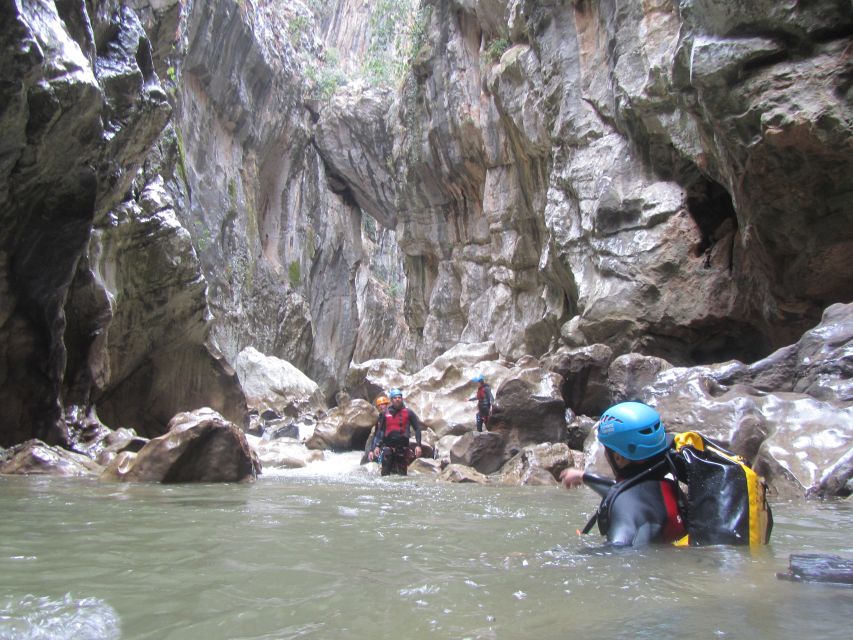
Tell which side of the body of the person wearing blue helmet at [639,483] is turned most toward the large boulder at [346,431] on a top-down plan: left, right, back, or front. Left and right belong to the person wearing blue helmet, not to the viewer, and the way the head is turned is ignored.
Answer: front

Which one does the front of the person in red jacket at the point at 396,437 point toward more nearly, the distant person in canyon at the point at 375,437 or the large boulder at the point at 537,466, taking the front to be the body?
the large boulder

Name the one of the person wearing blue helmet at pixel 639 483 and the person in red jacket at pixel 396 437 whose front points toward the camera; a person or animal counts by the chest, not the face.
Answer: the person in red jacket

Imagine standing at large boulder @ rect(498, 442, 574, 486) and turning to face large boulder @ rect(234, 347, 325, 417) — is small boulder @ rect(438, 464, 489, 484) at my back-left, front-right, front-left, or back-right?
front-left

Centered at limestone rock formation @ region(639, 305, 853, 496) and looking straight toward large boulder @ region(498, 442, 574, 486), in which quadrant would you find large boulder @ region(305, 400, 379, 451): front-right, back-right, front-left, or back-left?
front-right

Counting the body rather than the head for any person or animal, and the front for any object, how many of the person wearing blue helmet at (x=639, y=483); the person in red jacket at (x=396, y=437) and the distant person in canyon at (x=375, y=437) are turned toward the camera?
2

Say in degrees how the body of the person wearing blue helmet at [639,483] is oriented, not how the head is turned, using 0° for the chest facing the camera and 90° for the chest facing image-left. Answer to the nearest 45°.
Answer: approximately 135°

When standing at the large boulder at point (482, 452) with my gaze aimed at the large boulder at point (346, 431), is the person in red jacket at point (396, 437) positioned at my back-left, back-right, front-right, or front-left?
front-left

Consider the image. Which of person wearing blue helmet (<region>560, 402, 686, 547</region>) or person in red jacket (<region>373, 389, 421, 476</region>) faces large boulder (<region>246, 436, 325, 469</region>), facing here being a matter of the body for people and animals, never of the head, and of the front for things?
the person wearing blue helmet

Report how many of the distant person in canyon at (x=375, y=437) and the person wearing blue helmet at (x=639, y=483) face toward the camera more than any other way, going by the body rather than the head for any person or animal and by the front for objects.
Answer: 1

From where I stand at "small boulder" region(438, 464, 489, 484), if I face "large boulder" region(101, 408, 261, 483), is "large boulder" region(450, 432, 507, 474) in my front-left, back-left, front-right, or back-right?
back-right

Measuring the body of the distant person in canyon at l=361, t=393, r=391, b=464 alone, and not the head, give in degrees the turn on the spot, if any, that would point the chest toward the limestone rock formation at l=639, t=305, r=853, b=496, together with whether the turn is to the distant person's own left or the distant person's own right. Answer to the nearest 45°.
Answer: approximately 45° to the distant person's own left

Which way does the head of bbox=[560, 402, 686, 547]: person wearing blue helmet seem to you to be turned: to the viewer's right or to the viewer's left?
to the viewer's left

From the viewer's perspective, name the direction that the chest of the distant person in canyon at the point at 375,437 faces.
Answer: toward the camera

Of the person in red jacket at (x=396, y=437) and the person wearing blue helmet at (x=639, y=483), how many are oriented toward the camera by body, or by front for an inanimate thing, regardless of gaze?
1
